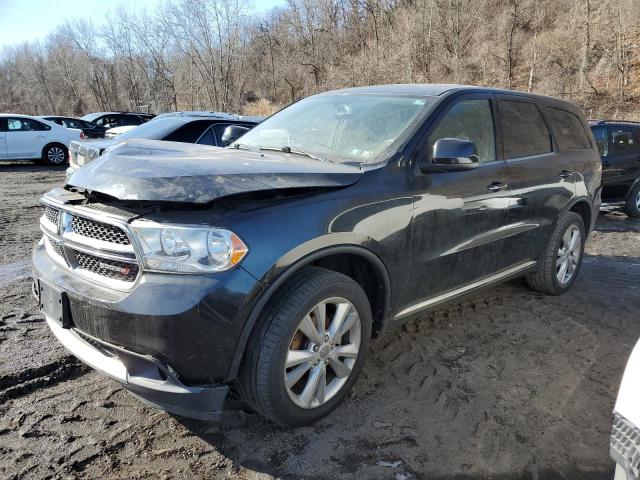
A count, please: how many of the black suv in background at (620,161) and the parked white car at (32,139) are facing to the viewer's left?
1

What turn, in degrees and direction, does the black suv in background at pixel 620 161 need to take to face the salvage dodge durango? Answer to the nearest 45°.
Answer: approximately 135° to its right

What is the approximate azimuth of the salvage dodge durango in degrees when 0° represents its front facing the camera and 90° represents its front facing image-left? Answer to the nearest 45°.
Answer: approximately 45°

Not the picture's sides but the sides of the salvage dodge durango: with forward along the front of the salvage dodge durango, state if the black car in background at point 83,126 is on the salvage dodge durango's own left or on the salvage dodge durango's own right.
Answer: on the salvage dodge durango's own right

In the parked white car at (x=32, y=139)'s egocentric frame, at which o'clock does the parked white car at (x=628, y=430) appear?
the parked white car at (x=628, y=430) is roughly at 9 o'clock from the parked white car at (x=32, y=139).

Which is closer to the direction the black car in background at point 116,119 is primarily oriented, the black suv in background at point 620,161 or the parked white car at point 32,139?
the parked white car

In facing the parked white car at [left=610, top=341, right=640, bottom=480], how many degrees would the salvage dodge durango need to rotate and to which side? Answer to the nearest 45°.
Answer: approximately 90° to its left

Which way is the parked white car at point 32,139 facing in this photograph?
to the viewer's left

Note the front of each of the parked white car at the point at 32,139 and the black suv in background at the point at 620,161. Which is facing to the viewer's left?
the parked white car
